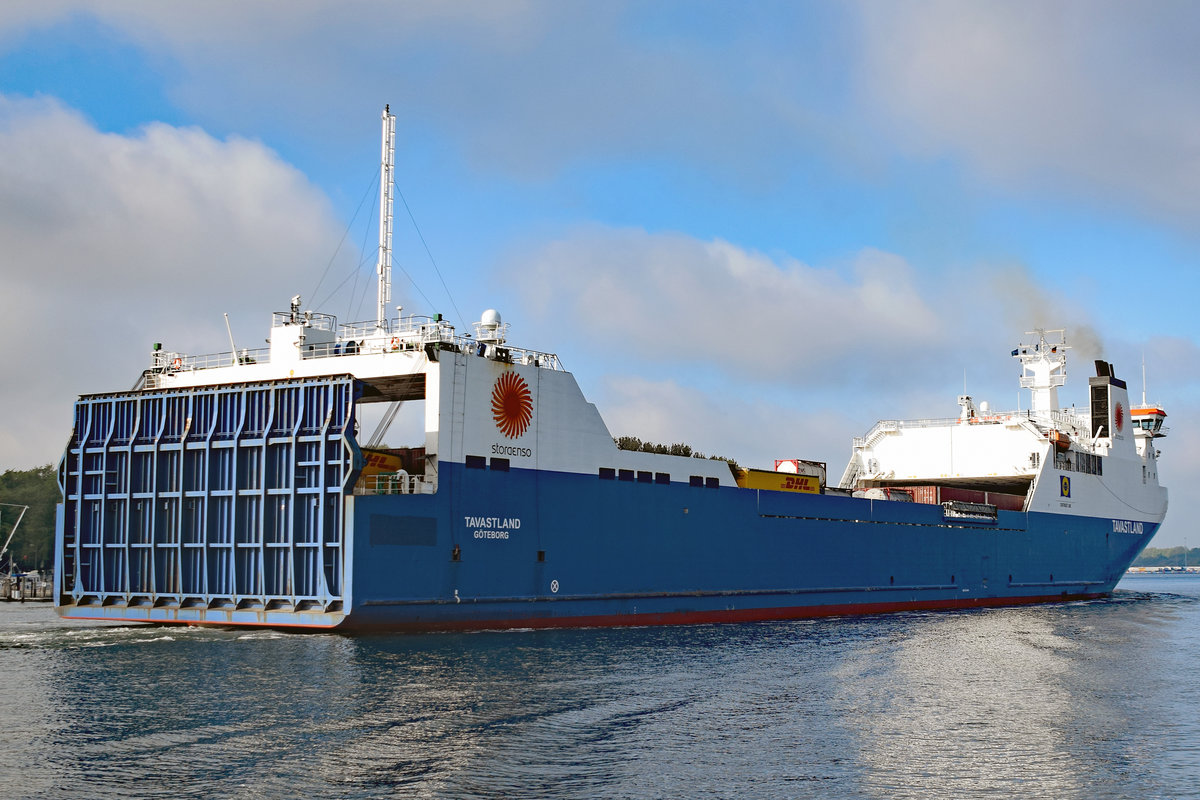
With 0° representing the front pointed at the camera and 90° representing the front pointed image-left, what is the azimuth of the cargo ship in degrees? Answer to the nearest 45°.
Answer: approximately 225°
